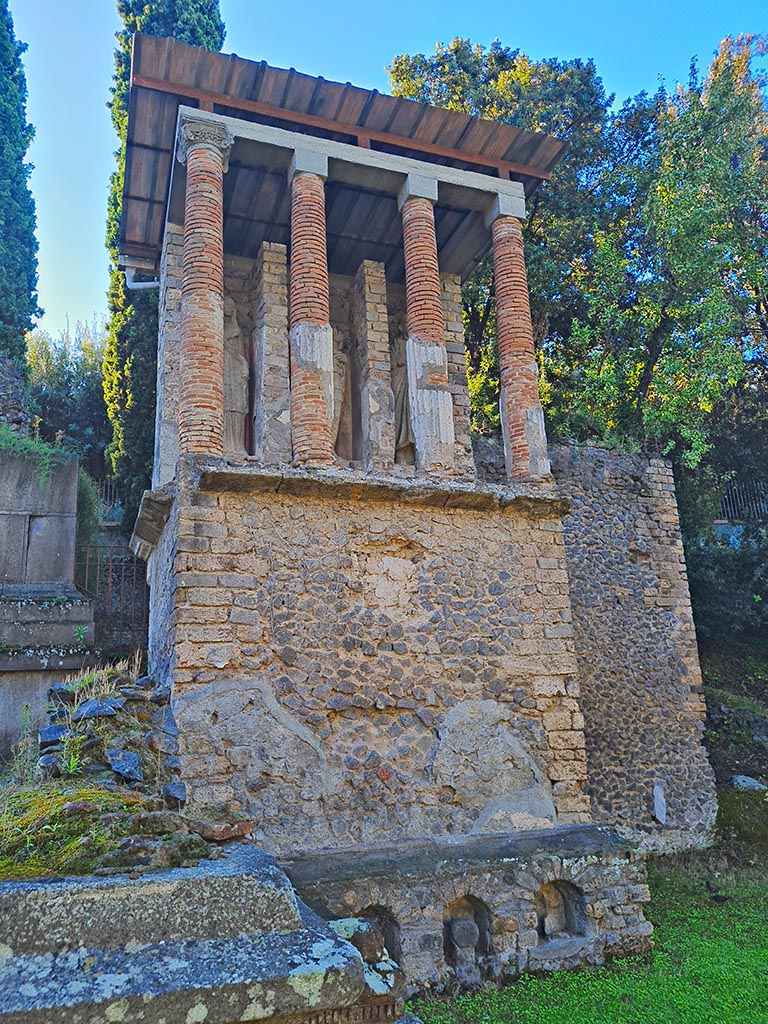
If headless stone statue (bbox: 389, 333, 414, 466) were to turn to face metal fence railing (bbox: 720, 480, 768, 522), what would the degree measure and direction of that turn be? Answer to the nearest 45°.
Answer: approximately 90° to its left

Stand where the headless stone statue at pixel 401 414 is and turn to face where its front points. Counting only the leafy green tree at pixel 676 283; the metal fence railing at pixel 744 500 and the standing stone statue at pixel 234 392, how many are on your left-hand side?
2

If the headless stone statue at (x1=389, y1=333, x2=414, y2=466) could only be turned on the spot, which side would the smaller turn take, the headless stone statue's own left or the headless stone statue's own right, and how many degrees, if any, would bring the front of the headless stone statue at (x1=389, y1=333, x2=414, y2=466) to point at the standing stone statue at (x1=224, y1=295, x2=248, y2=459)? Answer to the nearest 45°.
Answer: approximately 135° to the headless stone statue's own right

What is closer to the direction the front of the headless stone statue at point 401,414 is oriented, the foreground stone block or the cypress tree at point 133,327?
the foreground stone block

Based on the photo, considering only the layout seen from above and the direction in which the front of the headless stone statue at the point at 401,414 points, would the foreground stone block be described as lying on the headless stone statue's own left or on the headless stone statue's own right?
on the headless stone statue's own right

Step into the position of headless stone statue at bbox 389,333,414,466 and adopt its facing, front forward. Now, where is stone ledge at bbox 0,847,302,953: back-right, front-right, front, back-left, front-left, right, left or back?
front-right

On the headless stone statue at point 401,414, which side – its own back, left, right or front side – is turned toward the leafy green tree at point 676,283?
left

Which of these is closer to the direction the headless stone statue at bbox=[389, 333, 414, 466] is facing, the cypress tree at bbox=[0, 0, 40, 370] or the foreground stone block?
the foreground stone block

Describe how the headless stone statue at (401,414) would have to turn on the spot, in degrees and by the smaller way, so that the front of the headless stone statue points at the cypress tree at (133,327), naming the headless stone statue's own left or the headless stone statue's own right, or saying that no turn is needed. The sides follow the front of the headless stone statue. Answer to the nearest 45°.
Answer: approximately 180°

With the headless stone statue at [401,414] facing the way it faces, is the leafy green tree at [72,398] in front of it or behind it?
behind

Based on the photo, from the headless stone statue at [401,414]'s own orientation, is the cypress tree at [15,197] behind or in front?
behind

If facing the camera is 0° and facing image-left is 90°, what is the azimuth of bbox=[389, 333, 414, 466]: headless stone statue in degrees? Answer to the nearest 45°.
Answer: approximately 315°
